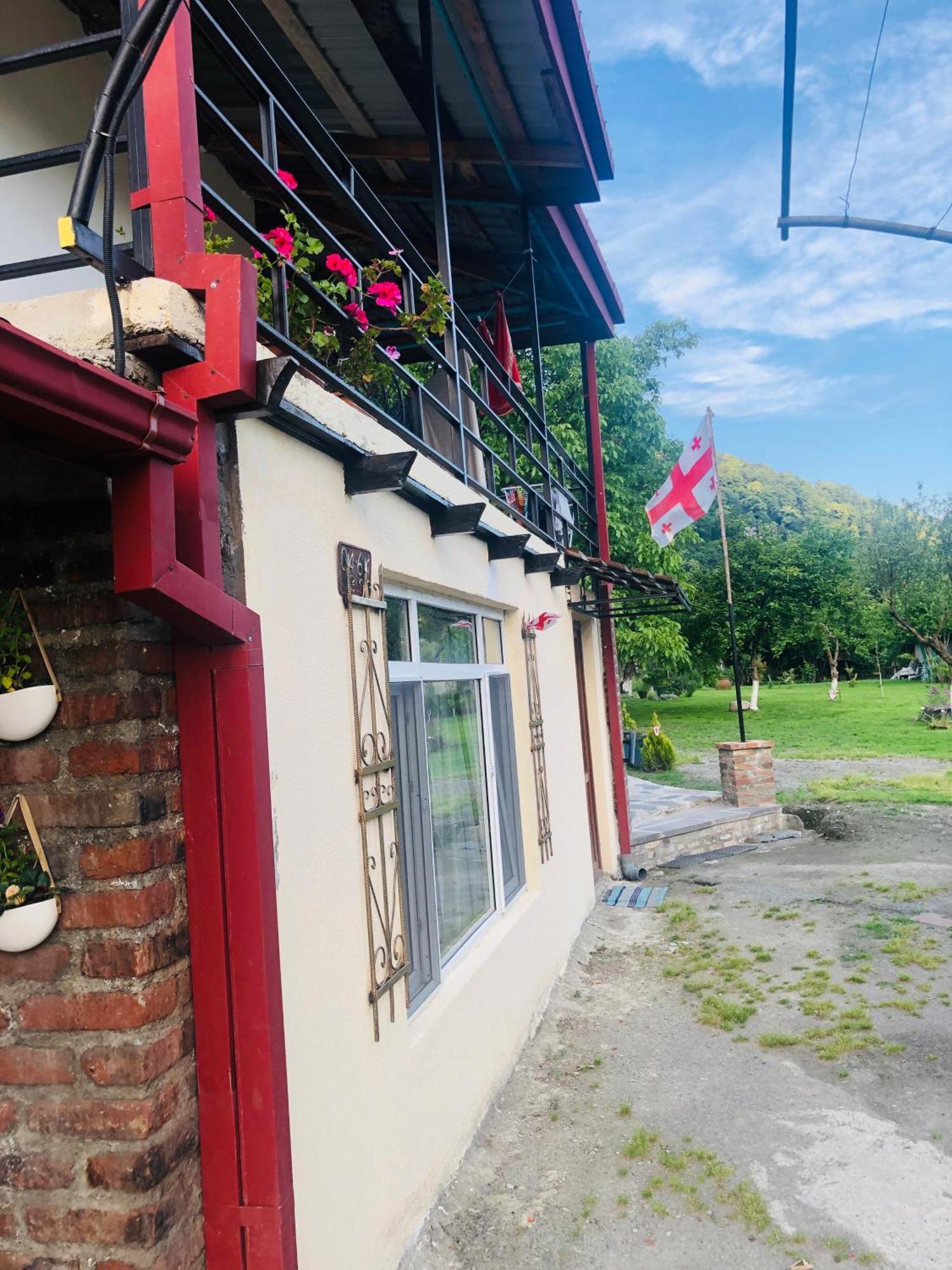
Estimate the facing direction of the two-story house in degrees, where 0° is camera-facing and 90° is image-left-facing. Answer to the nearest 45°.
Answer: approximately 270°

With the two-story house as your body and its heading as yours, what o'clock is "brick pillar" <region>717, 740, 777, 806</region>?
The brick pillar is roughly at 10 o'clock from the two-story house.

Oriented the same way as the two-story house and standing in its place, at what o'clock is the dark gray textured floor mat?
The dark gray textured floor mat is roughly at 10 o'clock from the two-story house.

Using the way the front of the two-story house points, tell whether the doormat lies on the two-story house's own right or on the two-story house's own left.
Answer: on the two-story house's own left

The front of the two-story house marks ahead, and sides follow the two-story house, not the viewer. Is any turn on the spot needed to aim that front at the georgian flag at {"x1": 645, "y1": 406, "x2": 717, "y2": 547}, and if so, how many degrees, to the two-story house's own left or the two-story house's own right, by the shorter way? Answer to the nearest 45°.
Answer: approximately 45° to the two-story house's own left

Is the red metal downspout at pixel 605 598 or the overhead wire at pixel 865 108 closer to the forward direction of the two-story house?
the overhead wire
